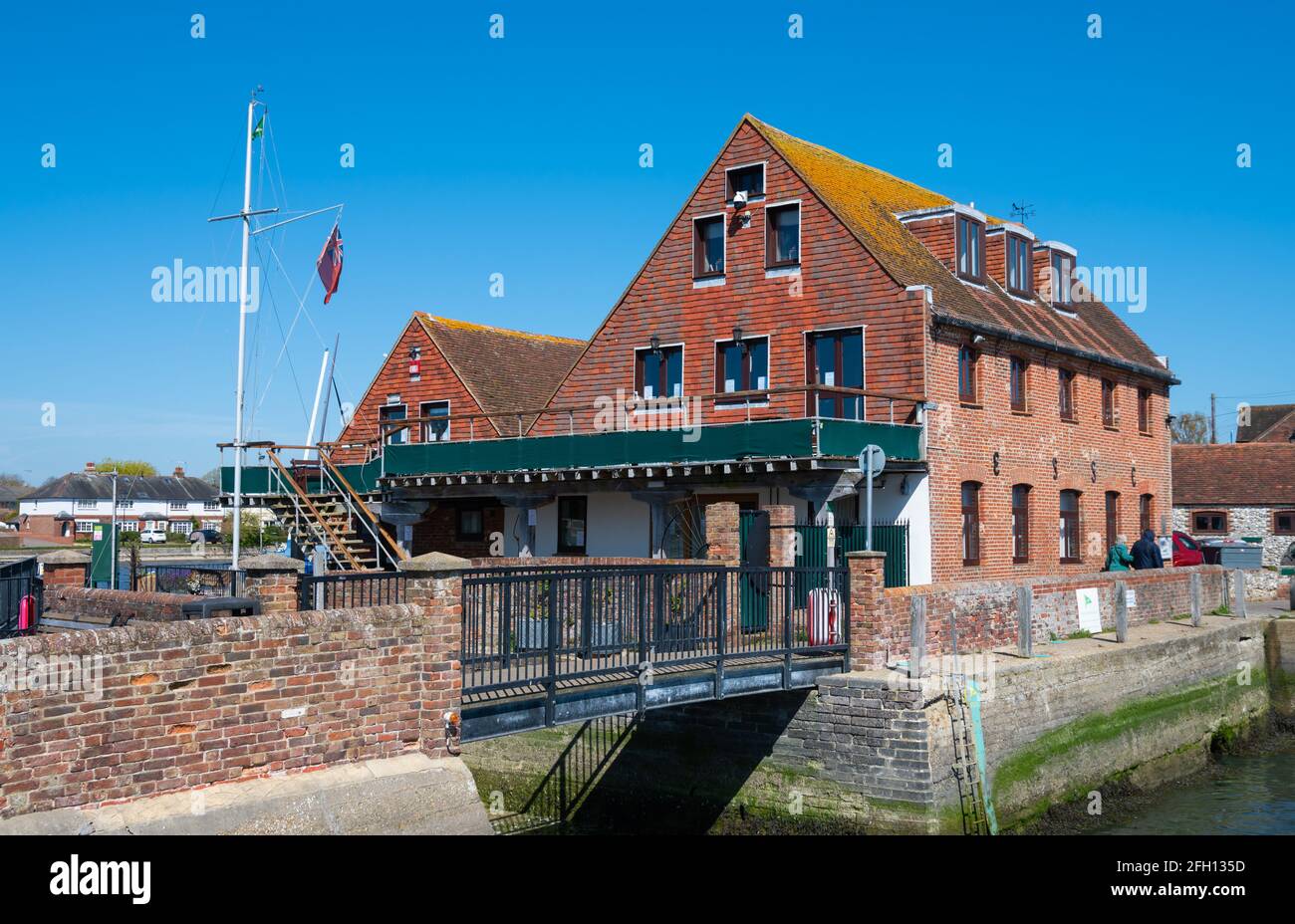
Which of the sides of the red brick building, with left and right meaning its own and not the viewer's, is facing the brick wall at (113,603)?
front

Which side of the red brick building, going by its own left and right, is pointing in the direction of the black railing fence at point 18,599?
front

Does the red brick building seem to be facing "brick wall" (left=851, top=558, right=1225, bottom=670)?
no

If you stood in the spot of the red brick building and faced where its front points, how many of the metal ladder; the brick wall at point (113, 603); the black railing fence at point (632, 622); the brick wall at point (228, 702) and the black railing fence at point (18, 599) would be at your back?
0

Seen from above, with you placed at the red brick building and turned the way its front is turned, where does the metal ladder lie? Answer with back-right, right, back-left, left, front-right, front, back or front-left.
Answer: front-left

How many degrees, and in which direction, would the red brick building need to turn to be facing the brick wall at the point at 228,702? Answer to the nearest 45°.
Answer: approximately 45° to its left

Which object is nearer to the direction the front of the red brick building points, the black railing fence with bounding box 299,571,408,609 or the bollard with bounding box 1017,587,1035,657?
the black railing fence

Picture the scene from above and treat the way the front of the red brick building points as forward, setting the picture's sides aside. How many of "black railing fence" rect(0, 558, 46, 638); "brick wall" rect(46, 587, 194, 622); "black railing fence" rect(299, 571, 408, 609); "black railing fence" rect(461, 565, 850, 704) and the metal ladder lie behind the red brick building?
0

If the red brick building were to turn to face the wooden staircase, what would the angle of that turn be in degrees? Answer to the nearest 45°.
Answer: approximately 45° to its right

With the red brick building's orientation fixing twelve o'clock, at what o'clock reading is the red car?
The red car is roughly at 6 o'clock from the red brick building.

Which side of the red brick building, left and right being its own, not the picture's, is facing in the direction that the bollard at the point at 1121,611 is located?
left

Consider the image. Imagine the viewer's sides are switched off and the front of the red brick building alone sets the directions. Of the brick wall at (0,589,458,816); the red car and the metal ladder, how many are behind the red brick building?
1

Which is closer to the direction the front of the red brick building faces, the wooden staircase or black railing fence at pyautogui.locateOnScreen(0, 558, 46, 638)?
the black railing fence

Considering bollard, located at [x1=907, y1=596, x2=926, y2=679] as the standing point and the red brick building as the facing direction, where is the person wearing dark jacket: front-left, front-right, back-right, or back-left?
front-right

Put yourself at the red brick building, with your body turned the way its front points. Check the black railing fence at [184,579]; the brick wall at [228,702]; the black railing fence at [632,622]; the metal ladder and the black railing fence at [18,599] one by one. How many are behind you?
0

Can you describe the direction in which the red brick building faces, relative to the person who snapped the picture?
facing the viewer and to the left of the viewer

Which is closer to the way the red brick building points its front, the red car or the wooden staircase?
the wooden staircase
